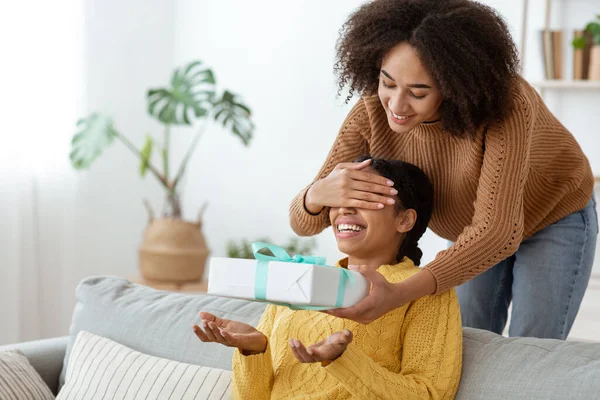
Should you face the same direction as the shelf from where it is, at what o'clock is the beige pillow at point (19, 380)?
The beige pillow is roughly at 1 o'clock from the shelf.

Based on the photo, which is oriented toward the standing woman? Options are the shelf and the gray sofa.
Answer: the shelf

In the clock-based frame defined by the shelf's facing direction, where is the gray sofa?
The gray sofa is roughly at 1 o'clock from the shelf.

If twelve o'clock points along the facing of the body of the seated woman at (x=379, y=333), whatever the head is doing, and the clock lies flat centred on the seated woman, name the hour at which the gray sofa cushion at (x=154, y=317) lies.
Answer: The gray sofa cushion is roughly at 3 o'clock from the seated woman.

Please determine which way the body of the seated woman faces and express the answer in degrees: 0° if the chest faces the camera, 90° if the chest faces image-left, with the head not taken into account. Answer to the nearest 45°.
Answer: approximately 45°

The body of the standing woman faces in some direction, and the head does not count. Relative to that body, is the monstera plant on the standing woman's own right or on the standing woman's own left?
on the standing woman's own right

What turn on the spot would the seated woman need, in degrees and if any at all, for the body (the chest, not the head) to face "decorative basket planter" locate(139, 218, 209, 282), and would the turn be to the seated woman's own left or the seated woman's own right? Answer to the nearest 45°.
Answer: approximately 135° to the seated woman's own right

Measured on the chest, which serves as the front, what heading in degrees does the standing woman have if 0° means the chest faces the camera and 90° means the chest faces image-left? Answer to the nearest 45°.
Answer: approximately 45°

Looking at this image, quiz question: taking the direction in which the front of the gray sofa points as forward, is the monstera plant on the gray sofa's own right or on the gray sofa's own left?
on the gray sofa's own right

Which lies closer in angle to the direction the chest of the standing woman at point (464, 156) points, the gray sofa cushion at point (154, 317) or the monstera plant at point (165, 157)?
the gray sofa cushion
